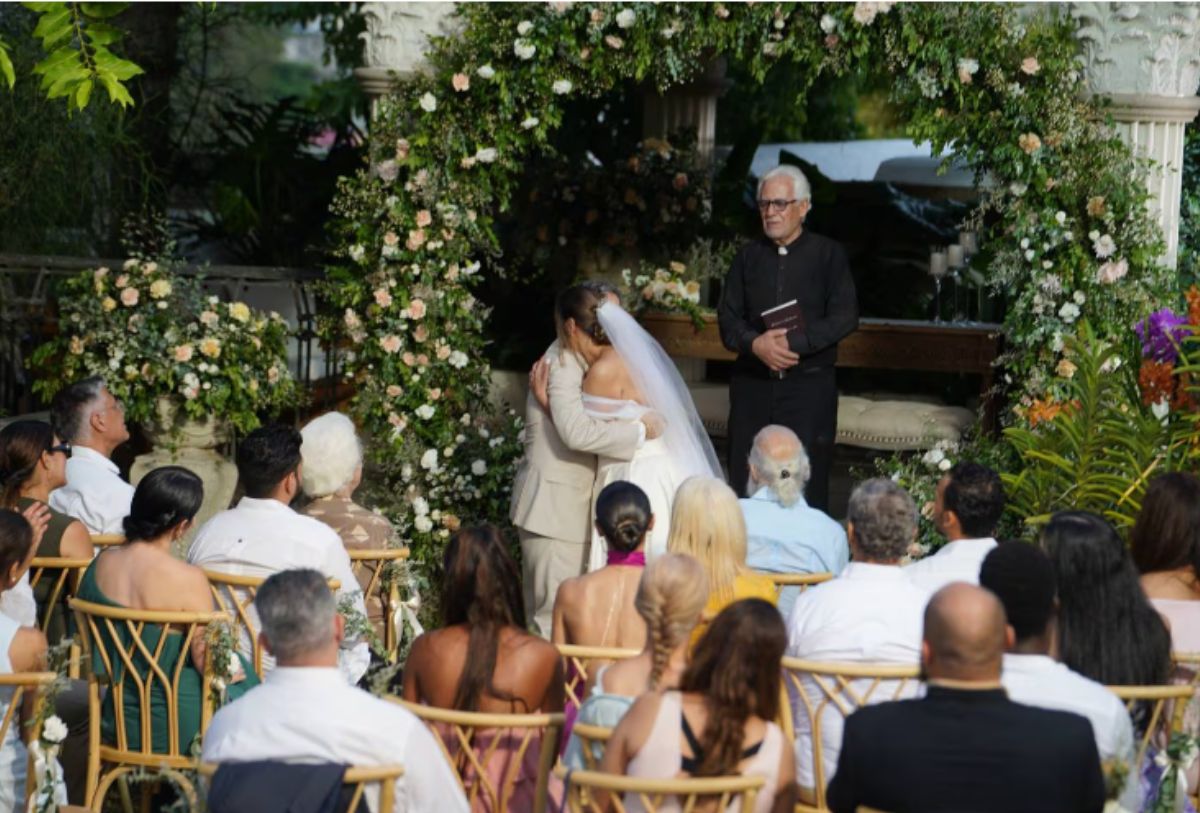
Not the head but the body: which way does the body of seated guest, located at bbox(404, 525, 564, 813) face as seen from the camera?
away from the camera

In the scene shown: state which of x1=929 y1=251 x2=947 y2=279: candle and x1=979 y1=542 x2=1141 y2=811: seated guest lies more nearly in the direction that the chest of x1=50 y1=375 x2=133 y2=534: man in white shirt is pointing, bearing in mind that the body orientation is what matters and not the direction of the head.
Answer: the candle

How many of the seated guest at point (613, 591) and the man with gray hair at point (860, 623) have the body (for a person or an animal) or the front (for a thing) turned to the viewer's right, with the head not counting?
0

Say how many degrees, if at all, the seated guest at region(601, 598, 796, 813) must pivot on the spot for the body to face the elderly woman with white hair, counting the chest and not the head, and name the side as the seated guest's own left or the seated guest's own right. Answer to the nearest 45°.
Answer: approximately 45° to the seated guest's own left

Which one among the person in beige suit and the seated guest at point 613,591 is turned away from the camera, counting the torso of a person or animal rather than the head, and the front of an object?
the seated guest

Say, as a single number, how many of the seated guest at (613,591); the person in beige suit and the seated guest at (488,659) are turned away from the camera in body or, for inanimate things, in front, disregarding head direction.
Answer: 2

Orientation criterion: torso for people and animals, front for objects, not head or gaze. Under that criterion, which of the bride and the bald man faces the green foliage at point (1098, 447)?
the bald man

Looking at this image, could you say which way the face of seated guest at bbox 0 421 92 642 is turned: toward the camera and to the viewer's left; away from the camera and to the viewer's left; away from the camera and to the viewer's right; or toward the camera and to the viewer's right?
away from the camera and to the viewer's right

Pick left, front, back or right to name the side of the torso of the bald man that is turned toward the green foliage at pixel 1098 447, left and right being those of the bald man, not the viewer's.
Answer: front

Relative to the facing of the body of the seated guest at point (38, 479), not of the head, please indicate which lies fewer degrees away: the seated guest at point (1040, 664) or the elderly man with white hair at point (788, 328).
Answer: the elderly man with white hair

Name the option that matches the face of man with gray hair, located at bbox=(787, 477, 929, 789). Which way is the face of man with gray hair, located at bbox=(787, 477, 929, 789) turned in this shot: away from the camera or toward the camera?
away from the camera

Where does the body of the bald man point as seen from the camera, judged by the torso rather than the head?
away from the camera

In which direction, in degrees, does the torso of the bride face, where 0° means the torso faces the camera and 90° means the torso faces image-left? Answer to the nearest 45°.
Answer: approximately 135°

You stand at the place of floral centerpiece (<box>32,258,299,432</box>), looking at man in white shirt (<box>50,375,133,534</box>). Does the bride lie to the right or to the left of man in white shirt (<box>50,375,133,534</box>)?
left

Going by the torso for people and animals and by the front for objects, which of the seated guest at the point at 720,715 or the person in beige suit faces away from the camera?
the seated guest
